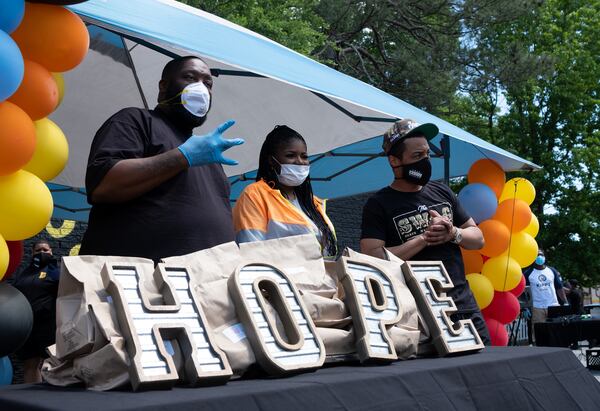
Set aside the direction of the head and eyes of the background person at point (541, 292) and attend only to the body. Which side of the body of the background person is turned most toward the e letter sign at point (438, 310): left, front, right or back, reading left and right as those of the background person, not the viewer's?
front

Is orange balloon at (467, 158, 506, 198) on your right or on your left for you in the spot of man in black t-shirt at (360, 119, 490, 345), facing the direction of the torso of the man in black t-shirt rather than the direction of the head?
on your left

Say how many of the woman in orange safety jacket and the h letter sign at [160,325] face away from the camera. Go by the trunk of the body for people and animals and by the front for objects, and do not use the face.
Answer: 0

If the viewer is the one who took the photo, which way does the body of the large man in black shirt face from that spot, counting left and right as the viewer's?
facing the viewer and to the right of the viewer

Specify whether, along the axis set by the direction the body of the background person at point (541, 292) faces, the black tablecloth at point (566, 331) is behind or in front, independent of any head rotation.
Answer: in front

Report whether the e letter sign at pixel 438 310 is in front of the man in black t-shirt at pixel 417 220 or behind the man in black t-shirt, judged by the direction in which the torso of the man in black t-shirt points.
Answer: in front

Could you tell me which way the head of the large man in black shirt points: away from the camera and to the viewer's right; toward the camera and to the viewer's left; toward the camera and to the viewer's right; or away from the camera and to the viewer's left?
toward the camera and to the viewer's right

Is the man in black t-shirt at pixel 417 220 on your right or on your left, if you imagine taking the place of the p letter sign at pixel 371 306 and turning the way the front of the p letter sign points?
on your left

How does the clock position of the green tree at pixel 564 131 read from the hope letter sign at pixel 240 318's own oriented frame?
The green tree is roughly at 8 o'clock from the hope letter sign.
